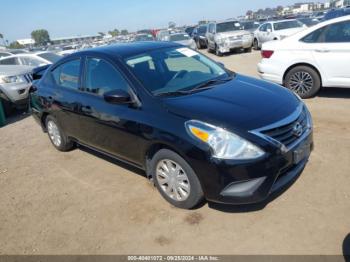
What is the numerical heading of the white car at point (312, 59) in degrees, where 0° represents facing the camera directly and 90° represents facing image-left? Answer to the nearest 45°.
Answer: approximately 270°

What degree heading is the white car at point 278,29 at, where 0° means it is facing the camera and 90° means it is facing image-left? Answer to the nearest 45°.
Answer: approximately 315°

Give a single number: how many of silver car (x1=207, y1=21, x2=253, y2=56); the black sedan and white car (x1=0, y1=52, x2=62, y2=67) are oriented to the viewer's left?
0

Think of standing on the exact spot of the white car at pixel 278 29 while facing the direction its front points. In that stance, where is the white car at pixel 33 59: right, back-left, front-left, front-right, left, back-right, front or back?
right

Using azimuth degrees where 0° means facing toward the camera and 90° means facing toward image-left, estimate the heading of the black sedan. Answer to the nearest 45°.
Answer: approximately 315°

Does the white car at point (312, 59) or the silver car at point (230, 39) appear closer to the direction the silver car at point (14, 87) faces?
the white car

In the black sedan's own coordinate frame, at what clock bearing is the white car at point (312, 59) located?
The white car is roughly at 9 o'clock from the black sedan.

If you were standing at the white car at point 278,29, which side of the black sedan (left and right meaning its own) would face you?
left

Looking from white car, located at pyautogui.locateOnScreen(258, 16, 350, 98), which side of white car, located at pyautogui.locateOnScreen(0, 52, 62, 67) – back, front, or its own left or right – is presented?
front
